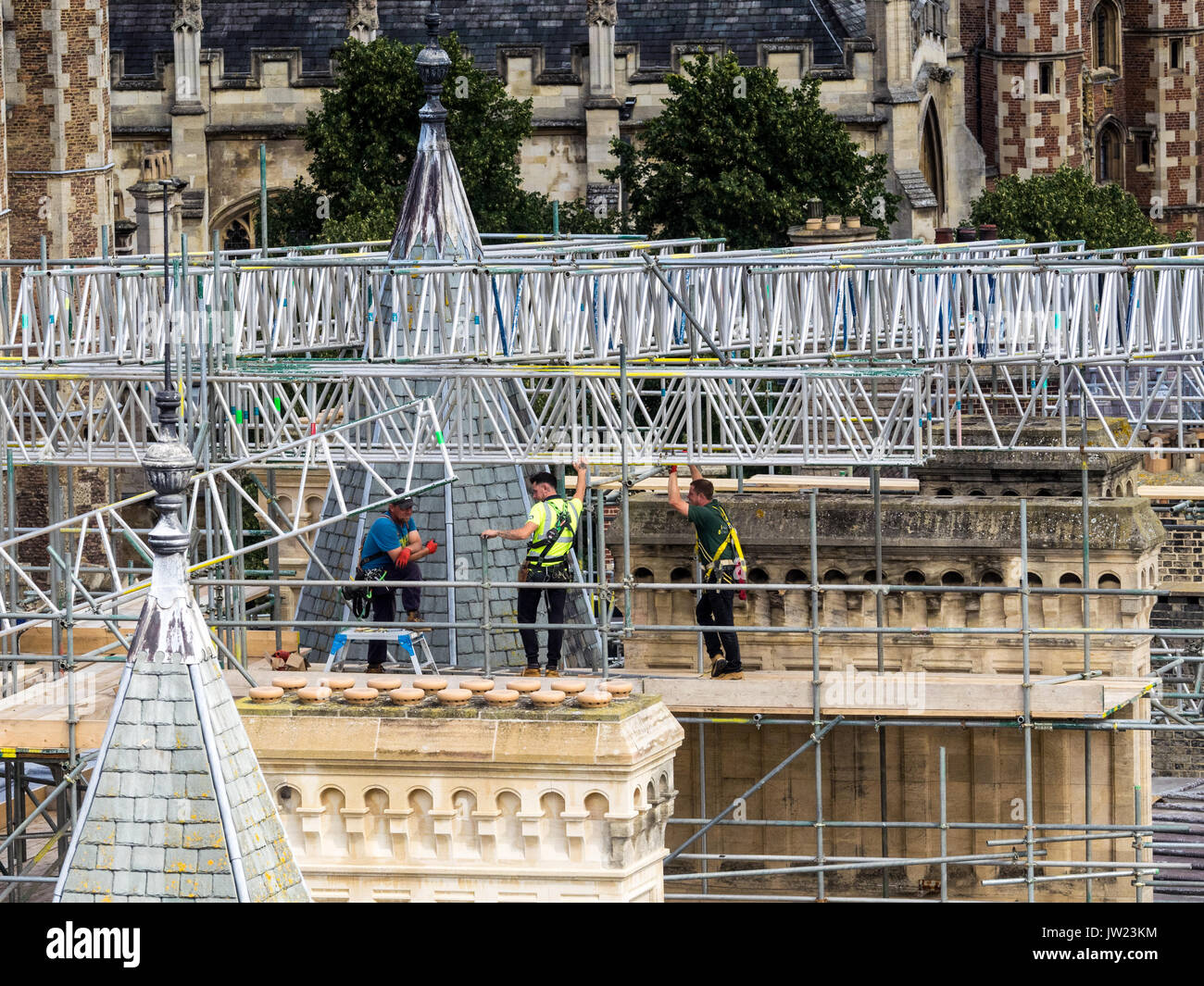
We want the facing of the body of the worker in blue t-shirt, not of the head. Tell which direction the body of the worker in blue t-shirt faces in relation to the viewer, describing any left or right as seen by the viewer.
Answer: facing the viewer and to the right of the viewer

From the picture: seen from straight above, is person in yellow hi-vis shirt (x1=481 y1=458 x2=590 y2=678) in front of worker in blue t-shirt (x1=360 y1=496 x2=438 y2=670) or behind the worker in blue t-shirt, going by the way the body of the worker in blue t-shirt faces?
in front

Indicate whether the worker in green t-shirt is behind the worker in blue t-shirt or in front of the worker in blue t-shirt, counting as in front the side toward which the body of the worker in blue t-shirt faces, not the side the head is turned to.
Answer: in front

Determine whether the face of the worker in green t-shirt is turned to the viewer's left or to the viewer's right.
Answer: to the viewer's left
